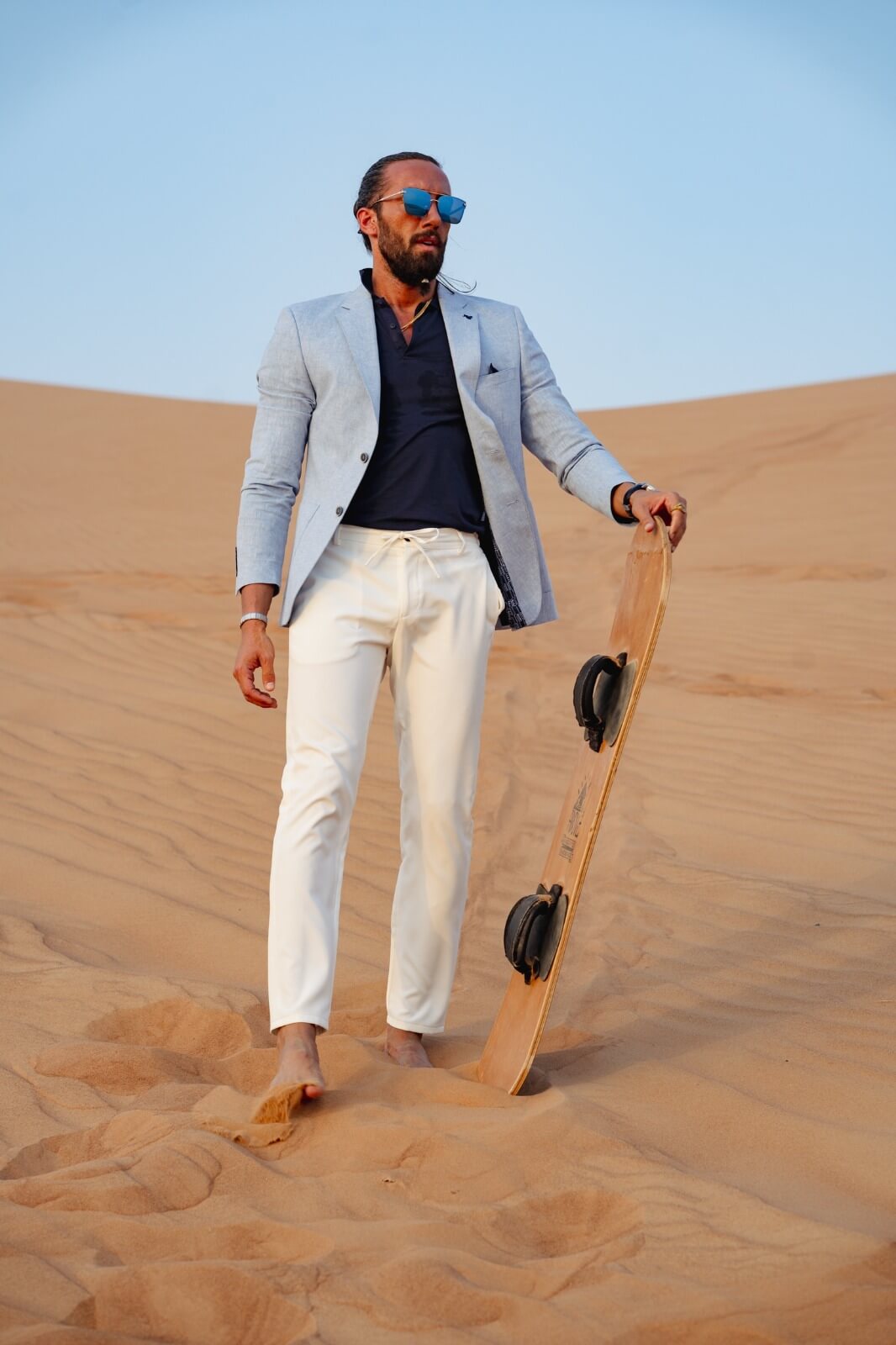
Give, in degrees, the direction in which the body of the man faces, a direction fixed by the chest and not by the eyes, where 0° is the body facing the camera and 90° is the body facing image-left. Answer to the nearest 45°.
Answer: approximately 0°
